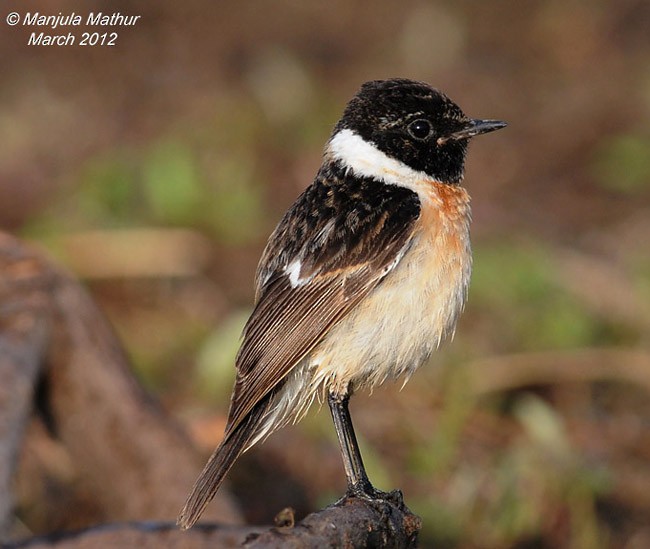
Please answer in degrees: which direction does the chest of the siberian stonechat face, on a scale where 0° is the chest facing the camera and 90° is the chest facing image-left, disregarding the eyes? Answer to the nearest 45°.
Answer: approximately 270°
